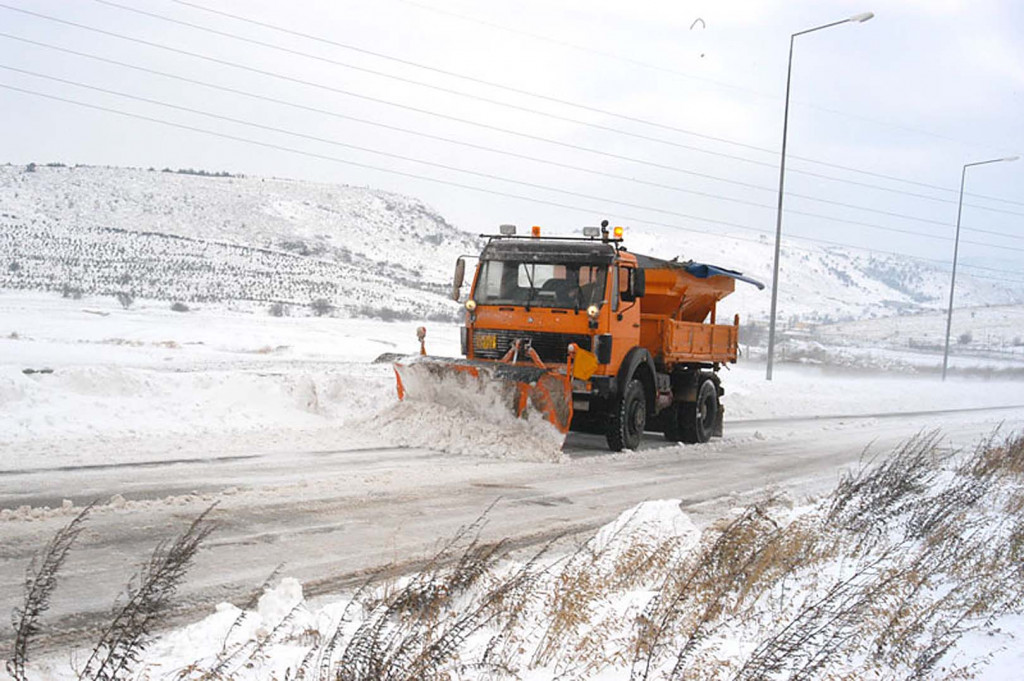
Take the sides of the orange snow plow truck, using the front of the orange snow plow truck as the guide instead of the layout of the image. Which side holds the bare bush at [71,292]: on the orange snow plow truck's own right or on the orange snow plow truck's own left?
on the orange snow plow truck's own right

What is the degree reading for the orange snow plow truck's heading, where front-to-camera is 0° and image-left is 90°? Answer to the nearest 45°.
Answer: approximately 45°

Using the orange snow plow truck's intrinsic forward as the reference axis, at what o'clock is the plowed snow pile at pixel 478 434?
The plowed snow pile is roughly at 12 o'clock from the orange snow plow truck.

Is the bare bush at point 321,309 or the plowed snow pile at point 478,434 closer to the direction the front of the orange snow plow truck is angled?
the plowed snow pile

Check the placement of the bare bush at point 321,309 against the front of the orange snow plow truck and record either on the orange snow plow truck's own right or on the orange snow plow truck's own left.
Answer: on the orange snow plow truck's own right
